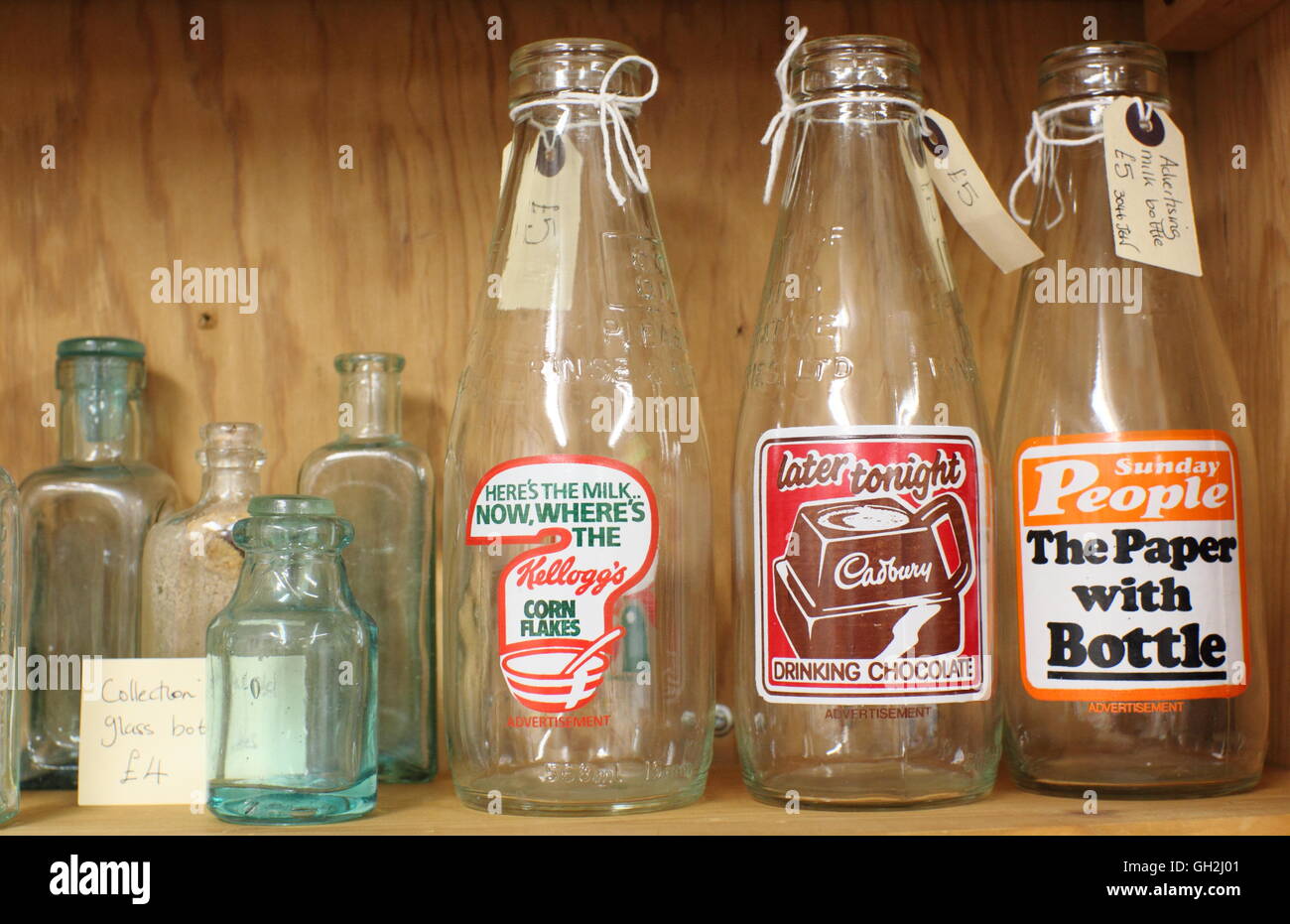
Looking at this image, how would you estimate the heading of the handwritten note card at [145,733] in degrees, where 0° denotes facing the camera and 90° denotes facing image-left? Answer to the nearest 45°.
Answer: approximately 0°
